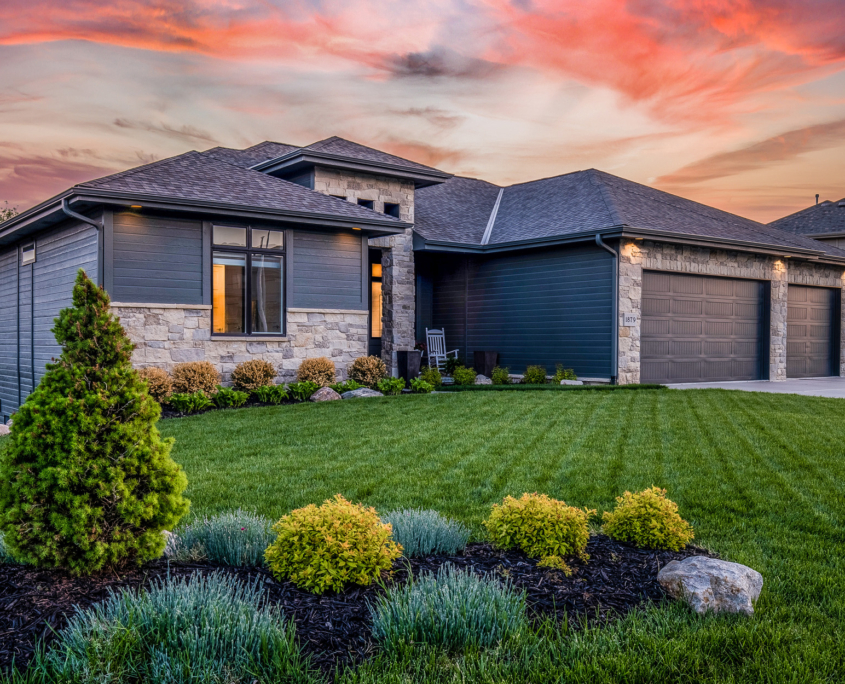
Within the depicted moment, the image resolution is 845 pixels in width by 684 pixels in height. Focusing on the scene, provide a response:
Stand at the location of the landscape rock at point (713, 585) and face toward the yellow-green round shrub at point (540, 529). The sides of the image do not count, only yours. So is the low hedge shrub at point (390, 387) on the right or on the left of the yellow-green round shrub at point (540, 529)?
right

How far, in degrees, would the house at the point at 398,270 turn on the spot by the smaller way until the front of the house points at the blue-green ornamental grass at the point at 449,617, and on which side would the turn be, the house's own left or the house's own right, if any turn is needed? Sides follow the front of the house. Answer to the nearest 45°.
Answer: approximately 45° to the house's own right

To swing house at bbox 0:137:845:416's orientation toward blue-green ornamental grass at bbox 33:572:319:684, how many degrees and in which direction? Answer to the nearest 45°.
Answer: approximately 45° to its right

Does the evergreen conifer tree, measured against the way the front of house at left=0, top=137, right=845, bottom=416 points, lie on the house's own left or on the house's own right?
on the house's own right

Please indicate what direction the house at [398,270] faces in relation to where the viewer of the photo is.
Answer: facing the viewer and to the right of the viewer

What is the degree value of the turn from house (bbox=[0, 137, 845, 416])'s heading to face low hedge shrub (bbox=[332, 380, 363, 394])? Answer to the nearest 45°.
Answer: approximately 45° to its right

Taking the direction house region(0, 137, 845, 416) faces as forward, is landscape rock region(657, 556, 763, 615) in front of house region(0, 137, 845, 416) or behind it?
in front

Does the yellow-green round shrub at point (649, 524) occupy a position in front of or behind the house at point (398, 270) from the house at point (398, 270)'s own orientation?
in front

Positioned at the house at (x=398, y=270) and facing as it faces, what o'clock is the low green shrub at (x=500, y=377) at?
The low green shrub is roughly at 10 o'clock from the house.

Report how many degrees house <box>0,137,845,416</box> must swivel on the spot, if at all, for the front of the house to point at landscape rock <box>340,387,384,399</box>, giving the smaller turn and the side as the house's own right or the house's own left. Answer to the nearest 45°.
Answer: approximately 45° to the house's own right

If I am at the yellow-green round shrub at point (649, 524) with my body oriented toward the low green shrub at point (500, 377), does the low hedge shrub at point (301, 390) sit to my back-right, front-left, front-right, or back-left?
front-left

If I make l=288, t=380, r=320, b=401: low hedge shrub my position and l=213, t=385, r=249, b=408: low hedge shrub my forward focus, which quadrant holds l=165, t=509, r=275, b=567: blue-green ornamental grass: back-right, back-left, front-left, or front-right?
front-left

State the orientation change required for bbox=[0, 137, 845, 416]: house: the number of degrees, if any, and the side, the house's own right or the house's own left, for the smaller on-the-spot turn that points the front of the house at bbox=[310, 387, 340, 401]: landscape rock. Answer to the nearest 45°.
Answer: approximately 45° to the house's own right

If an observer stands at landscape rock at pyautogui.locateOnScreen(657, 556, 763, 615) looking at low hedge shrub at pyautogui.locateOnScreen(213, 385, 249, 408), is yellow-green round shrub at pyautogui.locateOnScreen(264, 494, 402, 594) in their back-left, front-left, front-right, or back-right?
front-left
